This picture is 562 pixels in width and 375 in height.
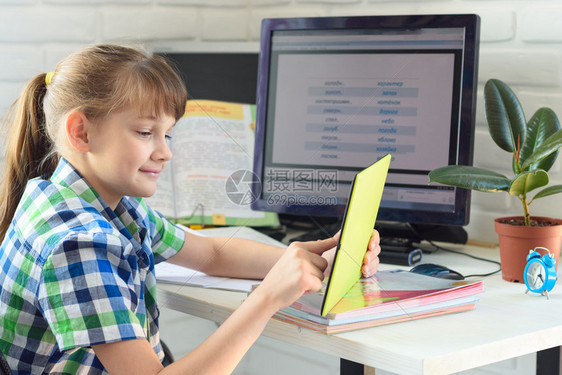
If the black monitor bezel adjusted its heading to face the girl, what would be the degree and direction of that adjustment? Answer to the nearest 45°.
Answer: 0° — it already faces them

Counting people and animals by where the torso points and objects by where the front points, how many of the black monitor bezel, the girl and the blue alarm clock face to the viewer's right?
1

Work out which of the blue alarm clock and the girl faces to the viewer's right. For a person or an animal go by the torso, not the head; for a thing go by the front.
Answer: the girl

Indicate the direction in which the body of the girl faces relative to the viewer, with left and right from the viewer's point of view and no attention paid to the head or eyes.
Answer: facing to the right of the viewer

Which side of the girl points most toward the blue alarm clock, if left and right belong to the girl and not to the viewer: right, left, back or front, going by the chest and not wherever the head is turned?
front

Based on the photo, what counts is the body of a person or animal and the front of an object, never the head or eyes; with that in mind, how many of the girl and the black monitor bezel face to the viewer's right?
1

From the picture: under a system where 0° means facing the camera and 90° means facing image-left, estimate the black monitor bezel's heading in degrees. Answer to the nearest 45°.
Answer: approximately 45°

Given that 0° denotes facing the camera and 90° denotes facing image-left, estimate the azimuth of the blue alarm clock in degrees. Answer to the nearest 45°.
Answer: approximately 45°

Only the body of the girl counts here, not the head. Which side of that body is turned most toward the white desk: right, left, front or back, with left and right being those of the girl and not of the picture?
front

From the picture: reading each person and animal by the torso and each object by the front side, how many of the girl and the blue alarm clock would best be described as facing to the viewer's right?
1
